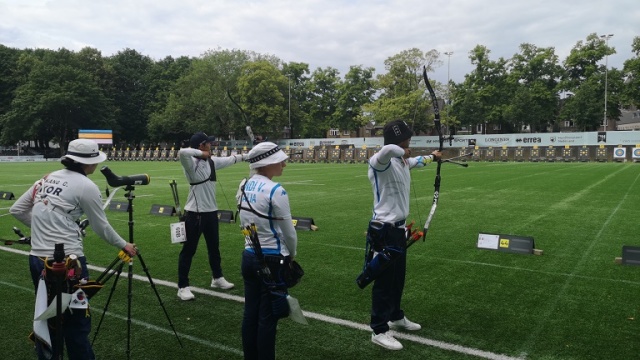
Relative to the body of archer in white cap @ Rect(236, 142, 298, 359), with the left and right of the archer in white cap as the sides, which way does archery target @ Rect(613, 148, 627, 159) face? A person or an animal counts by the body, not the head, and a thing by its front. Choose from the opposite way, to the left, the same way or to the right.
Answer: the opposite way

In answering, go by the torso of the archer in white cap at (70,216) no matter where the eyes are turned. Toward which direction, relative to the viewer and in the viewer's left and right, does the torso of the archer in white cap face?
facing away from the viewer and to the right of the viewer

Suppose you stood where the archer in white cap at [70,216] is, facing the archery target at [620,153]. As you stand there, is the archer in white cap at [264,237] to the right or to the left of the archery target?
right

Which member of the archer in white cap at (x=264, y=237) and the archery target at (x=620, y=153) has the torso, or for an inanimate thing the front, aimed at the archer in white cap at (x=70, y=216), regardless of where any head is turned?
the archery target

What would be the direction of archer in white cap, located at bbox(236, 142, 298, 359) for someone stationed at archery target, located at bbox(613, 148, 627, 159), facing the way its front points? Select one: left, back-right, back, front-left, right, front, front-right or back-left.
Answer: front

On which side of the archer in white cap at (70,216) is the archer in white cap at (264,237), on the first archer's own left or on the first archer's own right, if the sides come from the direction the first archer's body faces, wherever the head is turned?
on the first archer's own right

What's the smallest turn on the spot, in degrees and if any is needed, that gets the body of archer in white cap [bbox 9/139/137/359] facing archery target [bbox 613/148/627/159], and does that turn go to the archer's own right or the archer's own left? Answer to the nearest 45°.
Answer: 0° — they already face it

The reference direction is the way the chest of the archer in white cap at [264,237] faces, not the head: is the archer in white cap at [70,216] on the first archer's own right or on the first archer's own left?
on the first archer's own left

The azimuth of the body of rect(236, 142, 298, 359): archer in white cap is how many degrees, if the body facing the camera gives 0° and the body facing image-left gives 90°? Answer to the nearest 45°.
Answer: approximately 225°

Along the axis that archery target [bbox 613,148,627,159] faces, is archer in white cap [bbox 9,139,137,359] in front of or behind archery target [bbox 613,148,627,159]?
in front

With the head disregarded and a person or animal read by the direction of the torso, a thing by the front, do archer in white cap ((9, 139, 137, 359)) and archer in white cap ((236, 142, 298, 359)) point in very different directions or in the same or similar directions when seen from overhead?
same or similar directions

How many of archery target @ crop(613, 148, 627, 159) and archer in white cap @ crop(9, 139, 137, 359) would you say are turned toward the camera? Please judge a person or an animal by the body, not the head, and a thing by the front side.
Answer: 1

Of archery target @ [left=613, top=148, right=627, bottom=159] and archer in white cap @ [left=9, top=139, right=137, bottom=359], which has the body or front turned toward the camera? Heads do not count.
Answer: the archery target

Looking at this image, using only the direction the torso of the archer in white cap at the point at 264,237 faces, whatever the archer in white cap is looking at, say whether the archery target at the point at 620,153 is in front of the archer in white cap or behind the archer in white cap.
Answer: in front

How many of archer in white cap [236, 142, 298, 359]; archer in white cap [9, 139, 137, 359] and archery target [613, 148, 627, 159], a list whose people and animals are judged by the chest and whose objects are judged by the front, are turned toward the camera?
1

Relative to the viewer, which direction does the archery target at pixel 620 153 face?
toward the camera

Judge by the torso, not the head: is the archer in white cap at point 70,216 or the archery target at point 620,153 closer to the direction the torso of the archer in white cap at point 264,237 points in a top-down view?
the archery target
